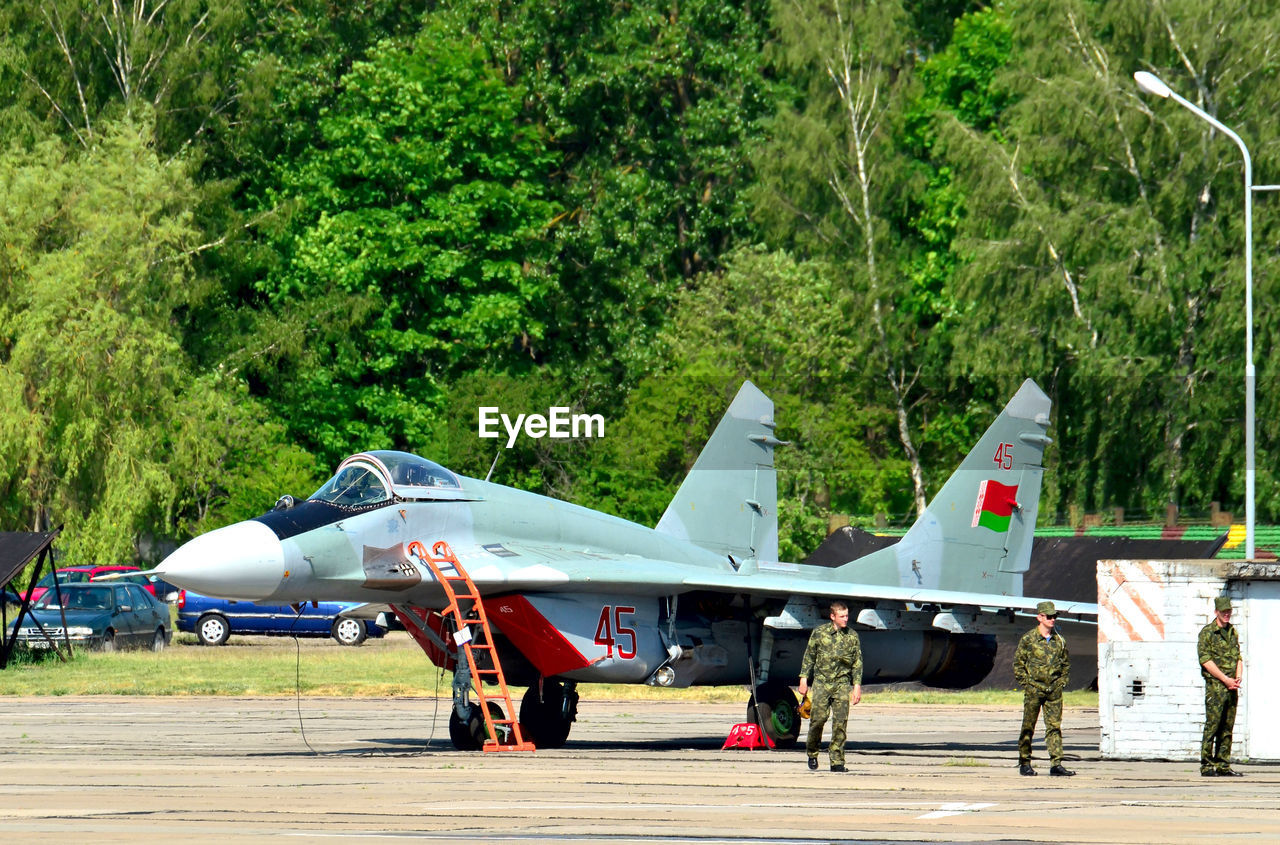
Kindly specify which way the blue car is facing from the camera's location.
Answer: facing to the right of the viewer

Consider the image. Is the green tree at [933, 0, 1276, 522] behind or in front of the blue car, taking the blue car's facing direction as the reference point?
in front

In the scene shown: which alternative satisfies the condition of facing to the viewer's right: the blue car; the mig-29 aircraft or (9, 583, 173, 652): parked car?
the blue car

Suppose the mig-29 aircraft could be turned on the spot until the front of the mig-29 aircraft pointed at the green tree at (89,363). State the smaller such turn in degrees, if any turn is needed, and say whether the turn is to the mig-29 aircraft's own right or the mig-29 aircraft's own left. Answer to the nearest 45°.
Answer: approximately 90° to the mig-29 aircraft's own right

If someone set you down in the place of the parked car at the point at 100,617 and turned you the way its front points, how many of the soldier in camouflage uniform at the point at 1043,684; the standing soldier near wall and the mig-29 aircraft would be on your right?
0

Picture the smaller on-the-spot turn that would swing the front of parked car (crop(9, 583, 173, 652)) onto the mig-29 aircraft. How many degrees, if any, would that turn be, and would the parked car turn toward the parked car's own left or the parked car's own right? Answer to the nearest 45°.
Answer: approximately 45° to the parked car's own left

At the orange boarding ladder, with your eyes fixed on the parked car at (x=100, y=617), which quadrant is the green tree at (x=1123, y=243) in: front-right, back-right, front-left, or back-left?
front-right

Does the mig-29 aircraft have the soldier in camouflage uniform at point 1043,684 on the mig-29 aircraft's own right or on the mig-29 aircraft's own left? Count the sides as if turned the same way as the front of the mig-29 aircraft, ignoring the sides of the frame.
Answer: on the mig-29 aircraft's own left

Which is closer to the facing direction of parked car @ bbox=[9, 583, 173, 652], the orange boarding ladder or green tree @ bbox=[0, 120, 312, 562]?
the orange boarding ladder

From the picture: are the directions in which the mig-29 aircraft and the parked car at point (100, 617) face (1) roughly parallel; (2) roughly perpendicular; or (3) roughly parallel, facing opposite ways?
roughly parallel

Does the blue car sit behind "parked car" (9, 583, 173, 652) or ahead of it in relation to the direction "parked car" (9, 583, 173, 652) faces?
behind

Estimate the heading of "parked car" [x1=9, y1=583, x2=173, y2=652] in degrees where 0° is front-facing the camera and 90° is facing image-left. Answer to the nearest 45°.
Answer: approximately 45°

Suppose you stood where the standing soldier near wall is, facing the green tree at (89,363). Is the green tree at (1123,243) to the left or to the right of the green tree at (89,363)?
right

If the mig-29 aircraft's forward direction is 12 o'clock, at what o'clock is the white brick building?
The white brick building is roughly at 8 o'clock from the mig-29 aircraft.

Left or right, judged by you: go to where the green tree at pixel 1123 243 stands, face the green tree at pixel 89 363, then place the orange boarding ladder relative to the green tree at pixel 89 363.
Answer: left
